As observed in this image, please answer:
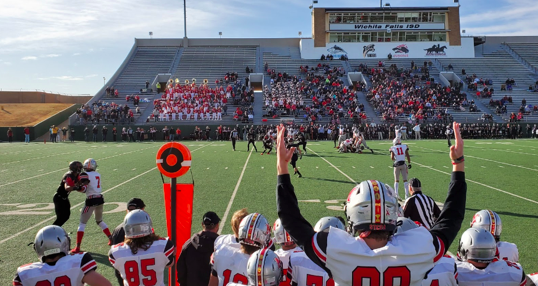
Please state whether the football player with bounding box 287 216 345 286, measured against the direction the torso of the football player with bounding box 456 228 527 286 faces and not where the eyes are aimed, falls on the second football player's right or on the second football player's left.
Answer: on the second football player's left

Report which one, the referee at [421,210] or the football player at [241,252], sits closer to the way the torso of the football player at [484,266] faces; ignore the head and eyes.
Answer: the referee

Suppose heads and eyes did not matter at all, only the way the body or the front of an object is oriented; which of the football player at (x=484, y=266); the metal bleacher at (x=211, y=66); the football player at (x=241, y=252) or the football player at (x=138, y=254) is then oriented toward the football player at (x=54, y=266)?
the metal bleacher

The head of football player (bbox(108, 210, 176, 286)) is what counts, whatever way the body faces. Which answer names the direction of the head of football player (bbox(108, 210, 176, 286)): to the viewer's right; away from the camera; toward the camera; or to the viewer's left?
away from the camera

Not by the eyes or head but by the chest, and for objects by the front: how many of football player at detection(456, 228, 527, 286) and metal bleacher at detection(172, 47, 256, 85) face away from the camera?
1

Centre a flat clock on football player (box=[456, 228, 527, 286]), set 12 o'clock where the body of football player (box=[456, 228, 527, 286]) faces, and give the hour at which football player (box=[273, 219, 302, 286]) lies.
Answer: football player (box=[273, 219, 302, 286]) is roughly at 9 o'clock from football player (box=[456, 228, 527, 286]).

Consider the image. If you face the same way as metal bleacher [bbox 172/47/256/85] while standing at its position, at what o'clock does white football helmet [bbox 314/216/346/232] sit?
The white football helmet is roughly at 12 o'clock from the metal bleacher.

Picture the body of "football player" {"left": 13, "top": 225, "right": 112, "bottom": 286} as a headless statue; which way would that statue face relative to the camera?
away from the camera

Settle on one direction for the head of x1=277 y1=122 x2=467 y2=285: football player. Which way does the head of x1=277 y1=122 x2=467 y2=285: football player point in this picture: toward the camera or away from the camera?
away from the camera

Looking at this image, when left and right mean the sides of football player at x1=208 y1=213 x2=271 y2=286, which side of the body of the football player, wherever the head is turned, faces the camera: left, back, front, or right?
back

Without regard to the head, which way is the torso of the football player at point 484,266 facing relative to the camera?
away from the camera

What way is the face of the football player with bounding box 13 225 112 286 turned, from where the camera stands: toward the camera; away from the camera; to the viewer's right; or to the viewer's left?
away from the camera

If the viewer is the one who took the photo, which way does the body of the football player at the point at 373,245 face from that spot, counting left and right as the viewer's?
facing away from the viewer

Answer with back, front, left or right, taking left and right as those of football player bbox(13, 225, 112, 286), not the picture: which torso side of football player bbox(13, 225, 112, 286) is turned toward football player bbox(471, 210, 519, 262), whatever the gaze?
right
